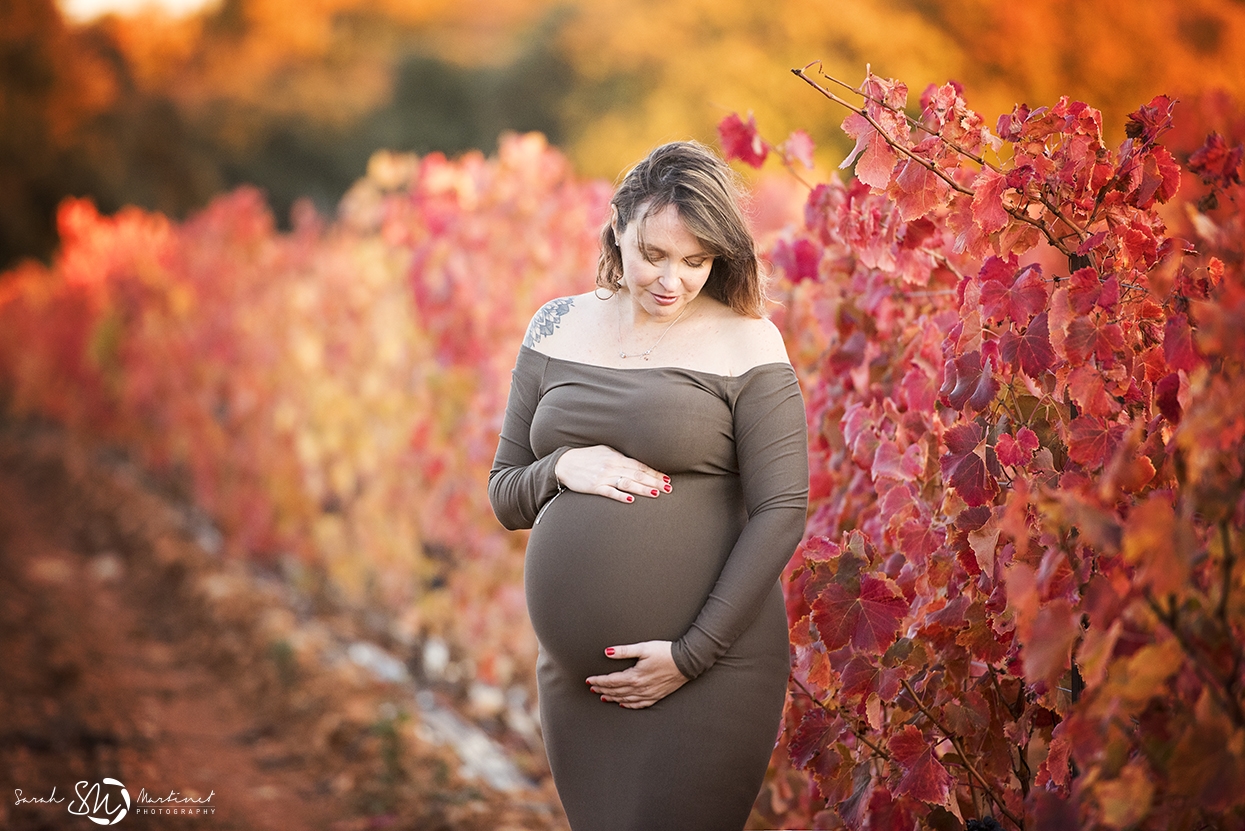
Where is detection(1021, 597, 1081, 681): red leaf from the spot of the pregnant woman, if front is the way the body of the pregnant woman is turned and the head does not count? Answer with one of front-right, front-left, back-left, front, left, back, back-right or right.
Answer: left

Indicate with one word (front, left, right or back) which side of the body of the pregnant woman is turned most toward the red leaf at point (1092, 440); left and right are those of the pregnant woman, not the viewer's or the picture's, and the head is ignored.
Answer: left

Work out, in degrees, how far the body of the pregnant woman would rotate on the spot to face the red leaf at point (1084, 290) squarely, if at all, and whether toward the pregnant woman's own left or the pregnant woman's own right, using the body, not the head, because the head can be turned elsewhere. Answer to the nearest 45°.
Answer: approximately 90° to the pregnant woman's own left

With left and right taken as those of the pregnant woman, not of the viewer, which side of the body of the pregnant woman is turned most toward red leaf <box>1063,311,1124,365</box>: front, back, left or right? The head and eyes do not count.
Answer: left

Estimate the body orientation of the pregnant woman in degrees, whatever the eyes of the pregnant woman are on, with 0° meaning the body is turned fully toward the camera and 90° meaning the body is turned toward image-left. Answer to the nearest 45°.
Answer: approximately 45°

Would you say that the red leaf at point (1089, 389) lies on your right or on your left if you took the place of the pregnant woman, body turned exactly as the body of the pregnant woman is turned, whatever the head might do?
on your left

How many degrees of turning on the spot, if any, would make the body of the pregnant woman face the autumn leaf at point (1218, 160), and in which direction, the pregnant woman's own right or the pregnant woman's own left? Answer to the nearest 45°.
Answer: approximately 90° to the pregnant woman's own left
